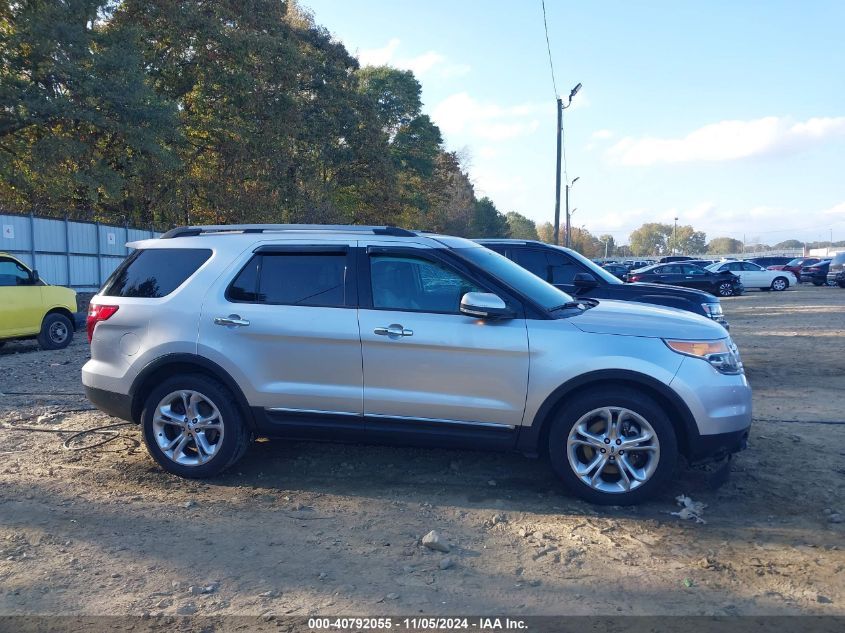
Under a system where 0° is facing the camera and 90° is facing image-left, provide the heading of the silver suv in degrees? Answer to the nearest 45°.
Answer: approximately 270°

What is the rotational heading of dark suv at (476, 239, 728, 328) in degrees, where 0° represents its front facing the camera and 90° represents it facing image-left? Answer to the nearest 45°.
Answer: approximately 270°

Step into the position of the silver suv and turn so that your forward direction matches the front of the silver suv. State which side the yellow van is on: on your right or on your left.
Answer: on your left

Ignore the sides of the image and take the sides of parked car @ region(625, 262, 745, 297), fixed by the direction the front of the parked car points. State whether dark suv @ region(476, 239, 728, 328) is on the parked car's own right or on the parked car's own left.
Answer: on the parked car's own right

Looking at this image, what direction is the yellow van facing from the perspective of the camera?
to the viewer's right

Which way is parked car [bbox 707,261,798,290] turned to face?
to the viewer's right

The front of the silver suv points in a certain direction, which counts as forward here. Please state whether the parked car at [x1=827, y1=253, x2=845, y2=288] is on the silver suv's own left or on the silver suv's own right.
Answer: on the silver suv's own left

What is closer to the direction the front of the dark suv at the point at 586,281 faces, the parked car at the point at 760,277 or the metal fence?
the parked car

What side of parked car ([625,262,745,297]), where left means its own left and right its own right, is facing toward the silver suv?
right

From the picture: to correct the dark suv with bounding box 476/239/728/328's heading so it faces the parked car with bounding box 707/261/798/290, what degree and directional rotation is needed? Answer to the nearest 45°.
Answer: approximately 90° to its left

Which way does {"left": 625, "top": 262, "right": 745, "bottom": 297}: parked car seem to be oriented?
to the viewer's right
